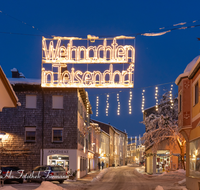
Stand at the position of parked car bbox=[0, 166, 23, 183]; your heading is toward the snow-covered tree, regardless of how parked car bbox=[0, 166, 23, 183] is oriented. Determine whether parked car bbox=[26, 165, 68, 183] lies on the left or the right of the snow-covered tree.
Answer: right

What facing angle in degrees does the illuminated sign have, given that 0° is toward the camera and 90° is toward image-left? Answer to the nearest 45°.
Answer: approximately 0°
